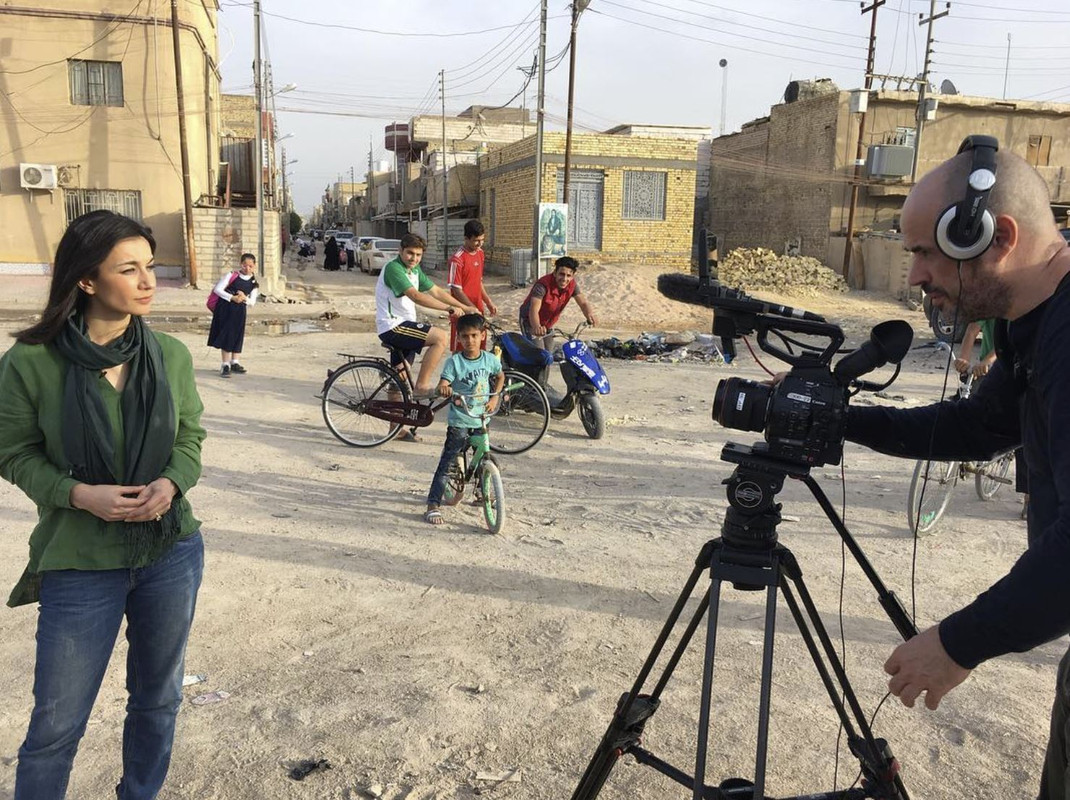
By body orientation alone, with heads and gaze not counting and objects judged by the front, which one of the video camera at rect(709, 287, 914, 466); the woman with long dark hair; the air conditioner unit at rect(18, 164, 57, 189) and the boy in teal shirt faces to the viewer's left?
the video camera

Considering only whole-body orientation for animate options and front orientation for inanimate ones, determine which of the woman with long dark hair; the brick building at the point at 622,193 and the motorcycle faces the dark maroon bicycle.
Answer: the brick building

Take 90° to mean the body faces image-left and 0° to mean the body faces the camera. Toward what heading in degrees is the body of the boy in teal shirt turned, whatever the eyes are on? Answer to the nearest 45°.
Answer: approximately 0°

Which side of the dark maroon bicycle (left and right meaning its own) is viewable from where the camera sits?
right

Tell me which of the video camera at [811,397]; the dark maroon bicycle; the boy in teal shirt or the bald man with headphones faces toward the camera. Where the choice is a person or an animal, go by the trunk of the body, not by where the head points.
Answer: the boy in teal shirt

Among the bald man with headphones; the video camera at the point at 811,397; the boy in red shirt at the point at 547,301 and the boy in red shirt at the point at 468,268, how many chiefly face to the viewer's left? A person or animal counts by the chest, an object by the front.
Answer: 2

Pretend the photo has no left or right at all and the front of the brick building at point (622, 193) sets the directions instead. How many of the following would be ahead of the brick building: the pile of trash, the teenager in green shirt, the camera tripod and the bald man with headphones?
4

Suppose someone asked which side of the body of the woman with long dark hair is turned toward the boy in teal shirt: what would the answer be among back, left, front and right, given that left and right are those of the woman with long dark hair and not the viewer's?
left

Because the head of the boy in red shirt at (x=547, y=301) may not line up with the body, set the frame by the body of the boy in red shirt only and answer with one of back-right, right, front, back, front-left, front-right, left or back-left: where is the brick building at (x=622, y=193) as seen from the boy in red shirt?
back-left

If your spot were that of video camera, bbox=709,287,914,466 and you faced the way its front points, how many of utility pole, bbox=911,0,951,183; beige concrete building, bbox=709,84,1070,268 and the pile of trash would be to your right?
3

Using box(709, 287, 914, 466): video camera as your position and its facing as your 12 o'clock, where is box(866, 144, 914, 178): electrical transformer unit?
The electrical transformer unit is roughly at 3 o'clock from the video camera.

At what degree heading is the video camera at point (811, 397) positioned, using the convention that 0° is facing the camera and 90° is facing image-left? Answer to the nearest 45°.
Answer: approximately 90°
